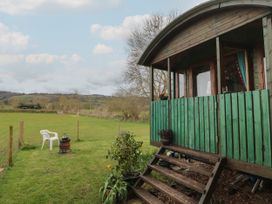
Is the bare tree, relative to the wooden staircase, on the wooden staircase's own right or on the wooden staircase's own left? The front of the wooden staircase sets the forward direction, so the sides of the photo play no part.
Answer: on the wooden staircase's own right

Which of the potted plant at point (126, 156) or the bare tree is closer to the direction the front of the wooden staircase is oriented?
the potted plant

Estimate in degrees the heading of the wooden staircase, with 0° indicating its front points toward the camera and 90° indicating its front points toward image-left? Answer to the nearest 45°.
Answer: approximately 45°

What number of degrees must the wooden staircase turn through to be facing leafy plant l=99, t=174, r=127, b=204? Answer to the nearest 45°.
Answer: approximately 45° to its right
